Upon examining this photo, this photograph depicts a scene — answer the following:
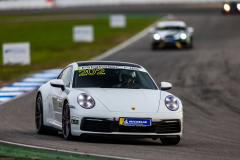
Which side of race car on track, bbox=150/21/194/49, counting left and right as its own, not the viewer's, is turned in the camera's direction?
front

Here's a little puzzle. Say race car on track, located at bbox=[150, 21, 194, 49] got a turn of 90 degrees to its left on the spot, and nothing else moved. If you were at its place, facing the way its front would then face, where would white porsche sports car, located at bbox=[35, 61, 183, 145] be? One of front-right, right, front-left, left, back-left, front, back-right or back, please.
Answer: right

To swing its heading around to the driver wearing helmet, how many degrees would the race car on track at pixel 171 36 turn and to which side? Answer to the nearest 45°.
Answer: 0° — it already faces them
